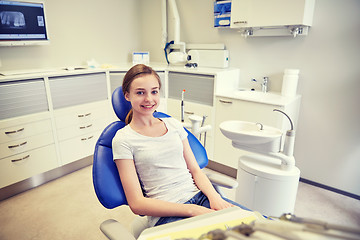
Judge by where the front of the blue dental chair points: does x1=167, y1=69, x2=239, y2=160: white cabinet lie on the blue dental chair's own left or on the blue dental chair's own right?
on the blue dental chair's own left

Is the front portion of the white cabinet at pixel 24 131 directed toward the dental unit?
yes

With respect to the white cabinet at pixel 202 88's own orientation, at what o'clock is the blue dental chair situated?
The blue dental chair is roughly at 11 o'clock from the white cabinet.

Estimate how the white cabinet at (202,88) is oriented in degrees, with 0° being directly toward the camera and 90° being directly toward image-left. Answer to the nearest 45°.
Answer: approximately 45°

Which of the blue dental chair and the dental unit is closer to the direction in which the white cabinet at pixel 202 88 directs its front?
the blue dental chair
